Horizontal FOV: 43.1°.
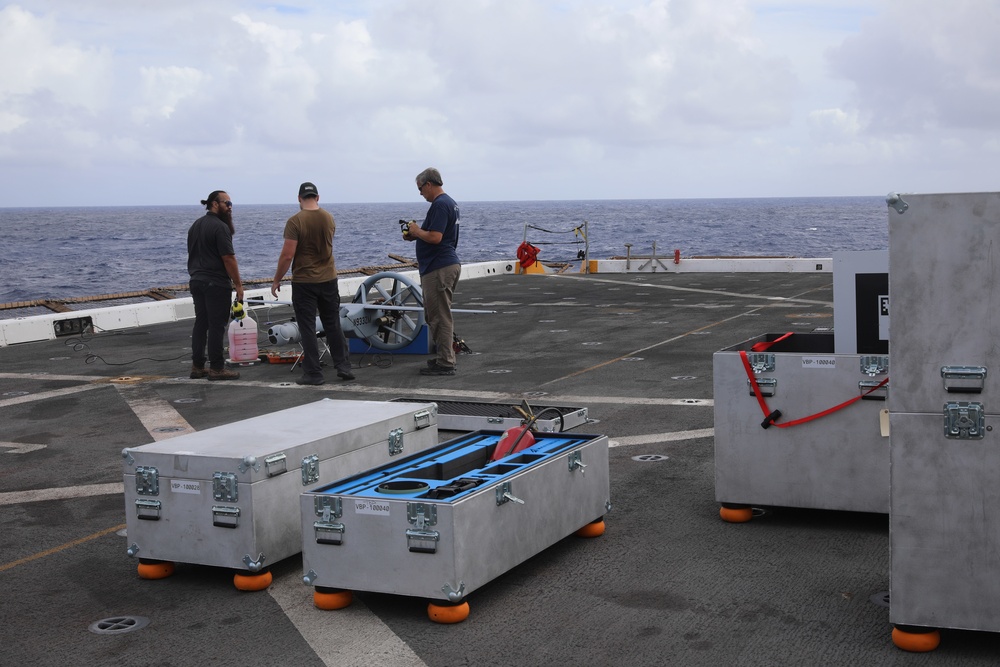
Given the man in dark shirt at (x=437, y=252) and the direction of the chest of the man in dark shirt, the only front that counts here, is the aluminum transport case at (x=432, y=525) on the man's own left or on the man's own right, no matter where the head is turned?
on the man's own left

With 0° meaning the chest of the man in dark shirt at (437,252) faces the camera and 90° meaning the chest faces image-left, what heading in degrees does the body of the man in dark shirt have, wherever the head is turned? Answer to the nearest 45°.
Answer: approximately 90°

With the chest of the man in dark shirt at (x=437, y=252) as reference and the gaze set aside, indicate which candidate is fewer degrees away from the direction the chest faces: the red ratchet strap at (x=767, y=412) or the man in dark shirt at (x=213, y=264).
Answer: the man in dark shirt

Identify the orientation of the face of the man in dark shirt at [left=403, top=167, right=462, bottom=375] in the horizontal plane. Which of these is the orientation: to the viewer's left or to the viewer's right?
to the viewer's left

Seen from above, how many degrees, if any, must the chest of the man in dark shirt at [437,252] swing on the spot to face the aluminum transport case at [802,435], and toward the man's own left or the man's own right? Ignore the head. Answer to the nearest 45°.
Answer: approximately 90° to the man's own left

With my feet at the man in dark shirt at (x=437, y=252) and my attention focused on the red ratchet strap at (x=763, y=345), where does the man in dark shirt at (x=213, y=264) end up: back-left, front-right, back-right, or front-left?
back-right

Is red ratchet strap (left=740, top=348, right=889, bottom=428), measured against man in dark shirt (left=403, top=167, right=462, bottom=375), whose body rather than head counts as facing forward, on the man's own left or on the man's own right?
on the man's own left

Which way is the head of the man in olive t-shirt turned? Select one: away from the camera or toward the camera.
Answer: away from the camera

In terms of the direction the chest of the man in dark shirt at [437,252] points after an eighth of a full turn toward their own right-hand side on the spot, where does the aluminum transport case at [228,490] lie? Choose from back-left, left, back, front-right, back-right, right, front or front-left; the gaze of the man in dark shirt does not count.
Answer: back-left

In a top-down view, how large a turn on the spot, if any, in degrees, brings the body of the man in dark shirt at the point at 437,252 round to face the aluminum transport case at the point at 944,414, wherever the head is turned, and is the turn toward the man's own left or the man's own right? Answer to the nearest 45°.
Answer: approximately 90° to the man's own left
